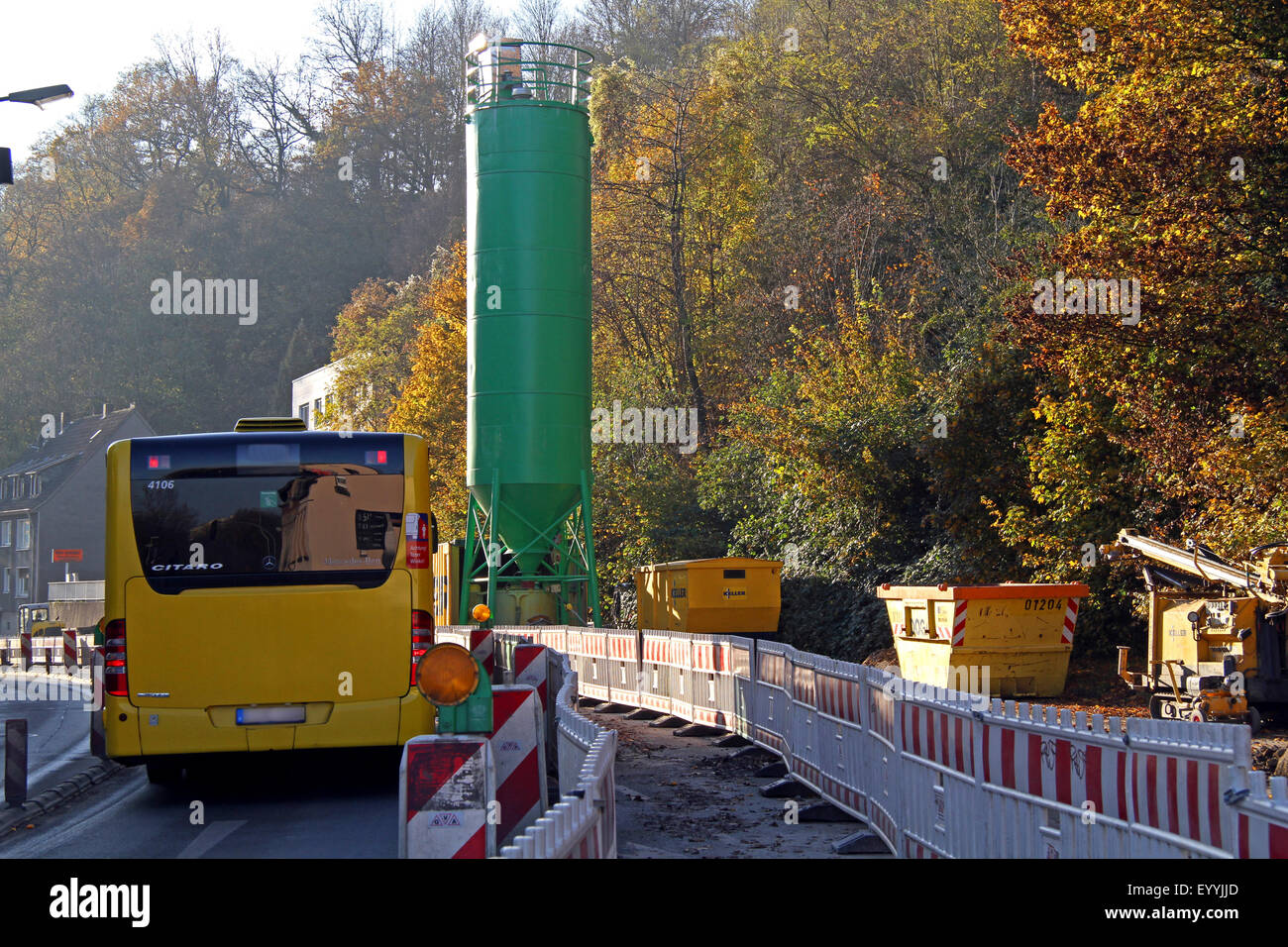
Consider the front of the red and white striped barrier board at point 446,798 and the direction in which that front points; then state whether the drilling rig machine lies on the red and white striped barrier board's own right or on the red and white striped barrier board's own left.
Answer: on the red and white striped barrier board's own left

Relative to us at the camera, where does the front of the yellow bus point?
facing away from the viewer

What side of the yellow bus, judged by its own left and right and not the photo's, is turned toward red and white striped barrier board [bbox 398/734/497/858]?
back

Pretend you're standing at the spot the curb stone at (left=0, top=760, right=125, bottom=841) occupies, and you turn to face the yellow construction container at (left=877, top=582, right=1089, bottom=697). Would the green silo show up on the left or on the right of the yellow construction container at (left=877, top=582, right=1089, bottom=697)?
left

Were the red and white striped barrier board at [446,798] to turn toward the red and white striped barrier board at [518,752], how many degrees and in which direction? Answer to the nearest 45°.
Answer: approximately 180°

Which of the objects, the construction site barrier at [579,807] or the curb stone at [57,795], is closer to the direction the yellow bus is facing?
the curb stone

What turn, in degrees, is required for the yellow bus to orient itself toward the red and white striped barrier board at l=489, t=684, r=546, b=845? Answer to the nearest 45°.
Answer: approximately 135° to its right

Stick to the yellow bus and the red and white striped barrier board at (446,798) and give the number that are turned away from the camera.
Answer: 1

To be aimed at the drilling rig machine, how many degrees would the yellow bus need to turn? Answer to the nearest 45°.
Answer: approximately 90° to its right

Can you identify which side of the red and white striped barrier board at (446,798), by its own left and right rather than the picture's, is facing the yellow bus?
back

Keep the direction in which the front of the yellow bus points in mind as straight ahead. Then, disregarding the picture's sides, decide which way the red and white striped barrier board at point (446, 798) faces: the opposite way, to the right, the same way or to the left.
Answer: the opposite way

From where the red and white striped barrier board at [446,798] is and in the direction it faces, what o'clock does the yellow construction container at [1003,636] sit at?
The yellow construction container is roughly at 7 o'clock from the red and white striped barrier board.
